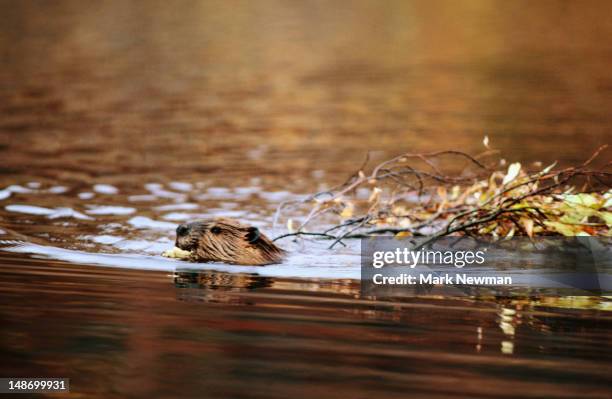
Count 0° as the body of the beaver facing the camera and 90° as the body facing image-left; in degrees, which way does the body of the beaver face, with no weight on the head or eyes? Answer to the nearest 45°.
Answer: approximately 90°

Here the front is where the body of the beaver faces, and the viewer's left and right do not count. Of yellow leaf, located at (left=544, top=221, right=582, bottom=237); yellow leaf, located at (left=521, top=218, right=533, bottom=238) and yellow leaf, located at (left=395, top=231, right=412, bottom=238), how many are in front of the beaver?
0

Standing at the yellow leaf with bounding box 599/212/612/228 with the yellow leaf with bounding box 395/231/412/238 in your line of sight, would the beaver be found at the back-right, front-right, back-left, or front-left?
front-left

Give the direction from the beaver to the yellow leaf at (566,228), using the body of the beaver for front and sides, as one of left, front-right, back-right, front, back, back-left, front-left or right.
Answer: back

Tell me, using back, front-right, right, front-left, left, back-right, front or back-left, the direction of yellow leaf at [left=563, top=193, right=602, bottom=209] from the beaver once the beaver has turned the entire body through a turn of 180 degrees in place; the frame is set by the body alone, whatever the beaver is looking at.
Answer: front

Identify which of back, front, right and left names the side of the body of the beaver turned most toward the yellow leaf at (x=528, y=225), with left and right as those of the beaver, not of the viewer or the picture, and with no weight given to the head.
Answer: back

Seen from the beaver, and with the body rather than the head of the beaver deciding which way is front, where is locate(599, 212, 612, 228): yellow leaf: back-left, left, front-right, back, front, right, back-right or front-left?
back

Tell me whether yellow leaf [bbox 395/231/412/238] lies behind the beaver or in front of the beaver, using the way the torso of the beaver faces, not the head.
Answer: behind
